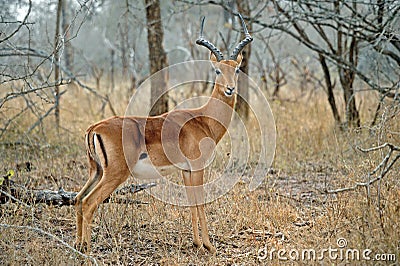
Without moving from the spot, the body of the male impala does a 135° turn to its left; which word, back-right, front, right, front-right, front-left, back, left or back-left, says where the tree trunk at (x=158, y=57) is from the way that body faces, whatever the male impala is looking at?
front-right

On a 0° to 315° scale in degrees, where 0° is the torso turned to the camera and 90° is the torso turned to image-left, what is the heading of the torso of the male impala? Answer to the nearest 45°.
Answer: approximately 270°
